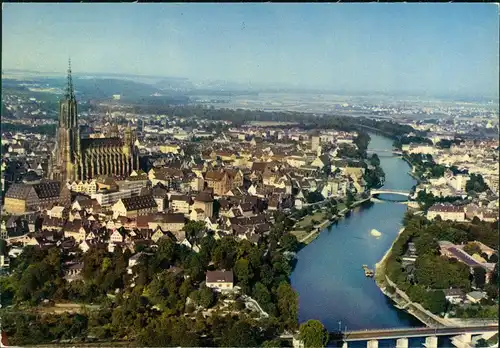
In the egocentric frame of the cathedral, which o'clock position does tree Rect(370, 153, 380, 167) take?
The tree is roughly at 7 o'clock from the cathedral.

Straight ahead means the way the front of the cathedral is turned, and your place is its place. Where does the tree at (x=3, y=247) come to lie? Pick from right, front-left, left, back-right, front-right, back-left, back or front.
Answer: front-left

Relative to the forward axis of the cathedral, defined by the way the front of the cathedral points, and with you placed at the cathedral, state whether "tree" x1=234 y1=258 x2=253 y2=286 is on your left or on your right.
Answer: on your left

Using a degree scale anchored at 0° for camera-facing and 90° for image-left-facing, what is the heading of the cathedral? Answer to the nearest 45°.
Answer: approximately 45°

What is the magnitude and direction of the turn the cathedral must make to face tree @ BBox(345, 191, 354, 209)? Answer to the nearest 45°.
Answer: approximately 135° to its left

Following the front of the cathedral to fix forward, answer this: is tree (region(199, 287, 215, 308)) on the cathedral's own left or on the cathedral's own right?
on the cathedral's own left

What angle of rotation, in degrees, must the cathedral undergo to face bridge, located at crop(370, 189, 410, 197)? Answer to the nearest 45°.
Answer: approximately 135° to its left

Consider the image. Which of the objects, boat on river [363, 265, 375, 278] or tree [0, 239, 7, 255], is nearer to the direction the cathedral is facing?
the tree
